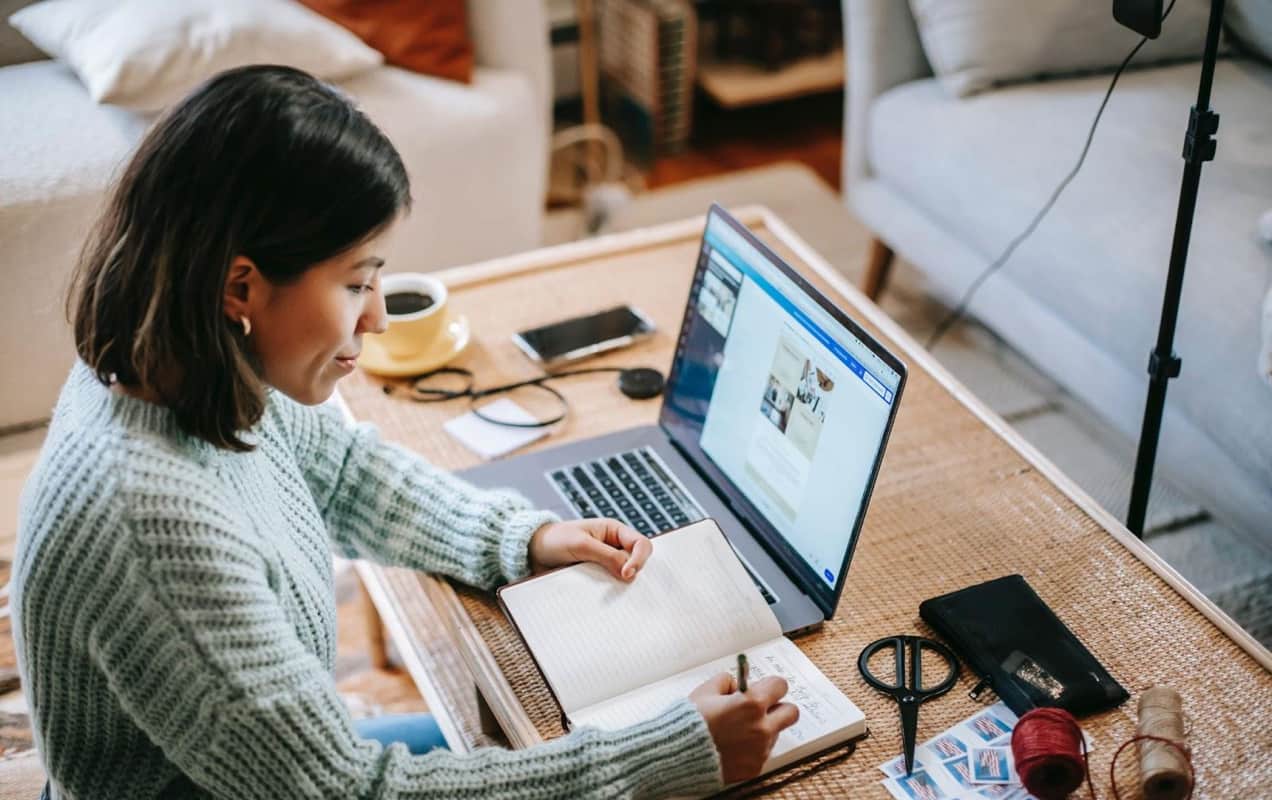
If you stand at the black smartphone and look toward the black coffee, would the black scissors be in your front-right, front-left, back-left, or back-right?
back-left

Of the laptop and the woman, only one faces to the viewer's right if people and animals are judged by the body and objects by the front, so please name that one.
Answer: the woman

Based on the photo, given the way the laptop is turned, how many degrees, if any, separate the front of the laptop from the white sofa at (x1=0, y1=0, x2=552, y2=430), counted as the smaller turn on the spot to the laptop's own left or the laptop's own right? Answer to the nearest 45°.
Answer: approximately 90° to the laptop's own right

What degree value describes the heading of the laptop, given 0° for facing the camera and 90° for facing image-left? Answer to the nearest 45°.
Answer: approximately 45°

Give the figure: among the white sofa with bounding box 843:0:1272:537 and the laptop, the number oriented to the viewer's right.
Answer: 0

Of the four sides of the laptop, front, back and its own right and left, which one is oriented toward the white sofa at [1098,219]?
back

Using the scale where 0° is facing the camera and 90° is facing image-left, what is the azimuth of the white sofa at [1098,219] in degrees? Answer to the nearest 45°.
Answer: approximately 45°

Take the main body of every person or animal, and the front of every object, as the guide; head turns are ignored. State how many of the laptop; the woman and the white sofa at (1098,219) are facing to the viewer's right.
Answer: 1

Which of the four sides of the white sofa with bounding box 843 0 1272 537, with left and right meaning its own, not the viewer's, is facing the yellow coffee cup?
front

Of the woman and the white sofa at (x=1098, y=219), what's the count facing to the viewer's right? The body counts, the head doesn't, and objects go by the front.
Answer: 1

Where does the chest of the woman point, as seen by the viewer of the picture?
to the viewer's right
